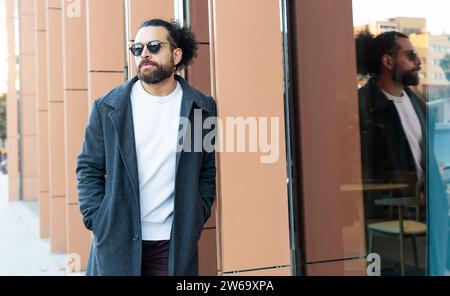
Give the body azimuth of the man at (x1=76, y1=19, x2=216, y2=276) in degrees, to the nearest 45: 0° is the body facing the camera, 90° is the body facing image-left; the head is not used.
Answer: approximately 0°
